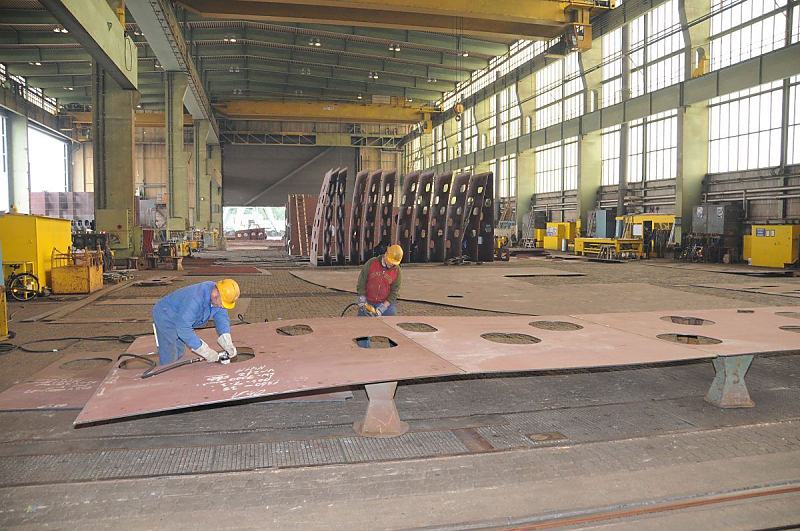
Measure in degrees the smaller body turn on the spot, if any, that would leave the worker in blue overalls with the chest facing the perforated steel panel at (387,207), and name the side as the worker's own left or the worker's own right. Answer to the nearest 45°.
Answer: approximately 45° to the worker's own left

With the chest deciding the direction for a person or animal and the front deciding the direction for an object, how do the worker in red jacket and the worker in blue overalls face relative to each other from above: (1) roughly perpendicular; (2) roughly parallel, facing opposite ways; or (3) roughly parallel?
roughly perpendicular

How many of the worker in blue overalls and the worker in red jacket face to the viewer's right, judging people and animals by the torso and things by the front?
1

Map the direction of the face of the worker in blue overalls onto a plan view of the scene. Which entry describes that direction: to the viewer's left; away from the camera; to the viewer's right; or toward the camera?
to the viewer's right

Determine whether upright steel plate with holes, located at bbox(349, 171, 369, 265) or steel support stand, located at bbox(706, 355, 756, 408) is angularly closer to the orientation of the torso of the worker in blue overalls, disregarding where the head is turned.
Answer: the steel support stand

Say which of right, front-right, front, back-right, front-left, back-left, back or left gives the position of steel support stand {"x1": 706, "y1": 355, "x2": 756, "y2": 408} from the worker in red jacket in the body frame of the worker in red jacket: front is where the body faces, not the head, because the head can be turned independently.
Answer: front-left

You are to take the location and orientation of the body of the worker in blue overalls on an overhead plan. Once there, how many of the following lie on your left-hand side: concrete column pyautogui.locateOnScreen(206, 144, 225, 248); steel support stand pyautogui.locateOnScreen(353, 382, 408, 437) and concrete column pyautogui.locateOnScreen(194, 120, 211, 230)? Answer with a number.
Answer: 2

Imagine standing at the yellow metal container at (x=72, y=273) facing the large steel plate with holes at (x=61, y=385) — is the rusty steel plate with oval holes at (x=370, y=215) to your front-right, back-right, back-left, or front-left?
back-left

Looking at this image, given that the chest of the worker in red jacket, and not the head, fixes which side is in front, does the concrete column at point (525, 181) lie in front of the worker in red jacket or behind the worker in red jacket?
behind

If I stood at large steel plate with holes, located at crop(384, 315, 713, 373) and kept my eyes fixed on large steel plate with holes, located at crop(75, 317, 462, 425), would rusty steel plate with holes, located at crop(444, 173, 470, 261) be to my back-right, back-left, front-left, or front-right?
back-right

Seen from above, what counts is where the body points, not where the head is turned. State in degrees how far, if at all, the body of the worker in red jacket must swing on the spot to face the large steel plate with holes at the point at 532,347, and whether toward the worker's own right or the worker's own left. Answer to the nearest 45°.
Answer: approximately 45° to the worker's own left

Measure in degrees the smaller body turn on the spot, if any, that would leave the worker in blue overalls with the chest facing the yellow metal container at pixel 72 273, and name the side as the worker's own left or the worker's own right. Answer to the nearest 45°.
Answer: approximately 90° to the worker's own left

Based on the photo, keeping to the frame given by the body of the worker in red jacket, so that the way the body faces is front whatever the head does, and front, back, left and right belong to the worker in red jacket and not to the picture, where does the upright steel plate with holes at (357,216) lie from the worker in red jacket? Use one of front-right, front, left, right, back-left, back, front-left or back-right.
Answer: back

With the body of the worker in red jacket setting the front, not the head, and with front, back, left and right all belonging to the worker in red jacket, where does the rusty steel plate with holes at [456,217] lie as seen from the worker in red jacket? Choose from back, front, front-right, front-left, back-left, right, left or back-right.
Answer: back

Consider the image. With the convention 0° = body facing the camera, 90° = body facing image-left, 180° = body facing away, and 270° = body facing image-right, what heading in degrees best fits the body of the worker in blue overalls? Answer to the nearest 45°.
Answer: approximately 270°

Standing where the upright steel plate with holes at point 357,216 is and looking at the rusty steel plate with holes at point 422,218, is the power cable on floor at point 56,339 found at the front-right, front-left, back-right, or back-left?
back-right

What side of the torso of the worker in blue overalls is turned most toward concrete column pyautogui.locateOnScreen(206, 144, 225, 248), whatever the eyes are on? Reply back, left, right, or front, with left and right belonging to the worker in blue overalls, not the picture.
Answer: left
